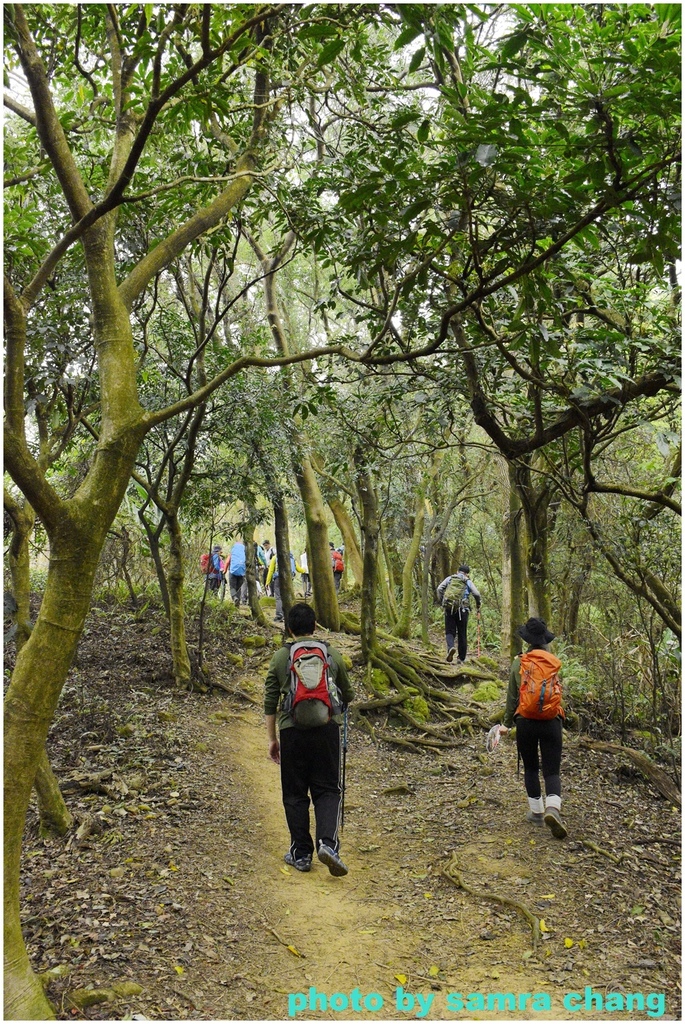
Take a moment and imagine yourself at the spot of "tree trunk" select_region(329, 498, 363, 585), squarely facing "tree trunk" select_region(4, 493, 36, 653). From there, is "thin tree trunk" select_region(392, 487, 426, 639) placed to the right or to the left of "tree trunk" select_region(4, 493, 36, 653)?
left

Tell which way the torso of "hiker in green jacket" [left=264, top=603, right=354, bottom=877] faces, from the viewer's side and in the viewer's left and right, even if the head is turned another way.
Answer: facing away from the viewer

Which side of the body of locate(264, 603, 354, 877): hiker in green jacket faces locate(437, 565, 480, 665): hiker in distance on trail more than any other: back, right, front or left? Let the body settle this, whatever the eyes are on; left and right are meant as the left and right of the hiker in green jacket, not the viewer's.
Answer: front

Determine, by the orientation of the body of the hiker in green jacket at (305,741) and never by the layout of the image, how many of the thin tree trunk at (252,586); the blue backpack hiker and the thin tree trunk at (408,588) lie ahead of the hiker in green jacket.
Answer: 3

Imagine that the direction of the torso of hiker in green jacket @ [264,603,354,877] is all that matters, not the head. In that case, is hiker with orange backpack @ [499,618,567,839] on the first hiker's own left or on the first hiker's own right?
on the first hiker's own right

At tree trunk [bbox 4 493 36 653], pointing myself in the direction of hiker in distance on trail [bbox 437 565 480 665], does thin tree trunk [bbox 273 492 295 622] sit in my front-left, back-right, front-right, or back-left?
front-left

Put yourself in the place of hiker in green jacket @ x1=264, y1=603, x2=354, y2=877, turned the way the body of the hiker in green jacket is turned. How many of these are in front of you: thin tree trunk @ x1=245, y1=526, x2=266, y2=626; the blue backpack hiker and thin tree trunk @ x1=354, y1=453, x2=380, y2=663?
3

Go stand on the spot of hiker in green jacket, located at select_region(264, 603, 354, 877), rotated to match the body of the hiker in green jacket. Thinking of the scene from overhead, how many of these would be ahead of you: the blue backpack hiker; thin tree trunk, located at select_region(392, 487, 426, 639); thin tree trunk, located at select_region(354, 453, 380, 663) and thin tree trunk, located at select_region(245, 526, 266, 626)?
4

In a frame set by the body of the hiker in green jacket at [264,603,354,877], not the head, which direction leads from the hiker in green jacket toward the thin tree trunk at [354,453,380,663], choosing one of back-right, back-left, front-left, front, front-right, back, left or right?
front

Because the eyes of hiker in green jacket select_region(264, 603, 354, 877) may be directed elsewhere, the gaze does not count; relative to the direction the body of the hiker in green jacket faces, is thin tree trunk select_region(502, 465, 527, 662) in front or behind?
in front

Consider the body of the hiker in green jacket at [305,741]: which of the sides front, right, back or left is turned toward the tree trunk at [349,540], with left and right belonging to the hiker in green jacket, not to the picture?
front

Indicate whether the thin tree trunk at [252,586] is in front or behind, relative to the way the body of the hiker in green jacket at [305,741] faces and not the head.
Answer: in front

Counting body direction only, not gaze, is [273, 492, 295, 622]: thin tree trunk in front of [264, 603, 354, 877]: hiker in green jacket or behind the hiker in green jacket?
in front

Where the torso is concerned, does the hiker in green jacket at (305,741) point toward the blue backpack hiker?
yes
